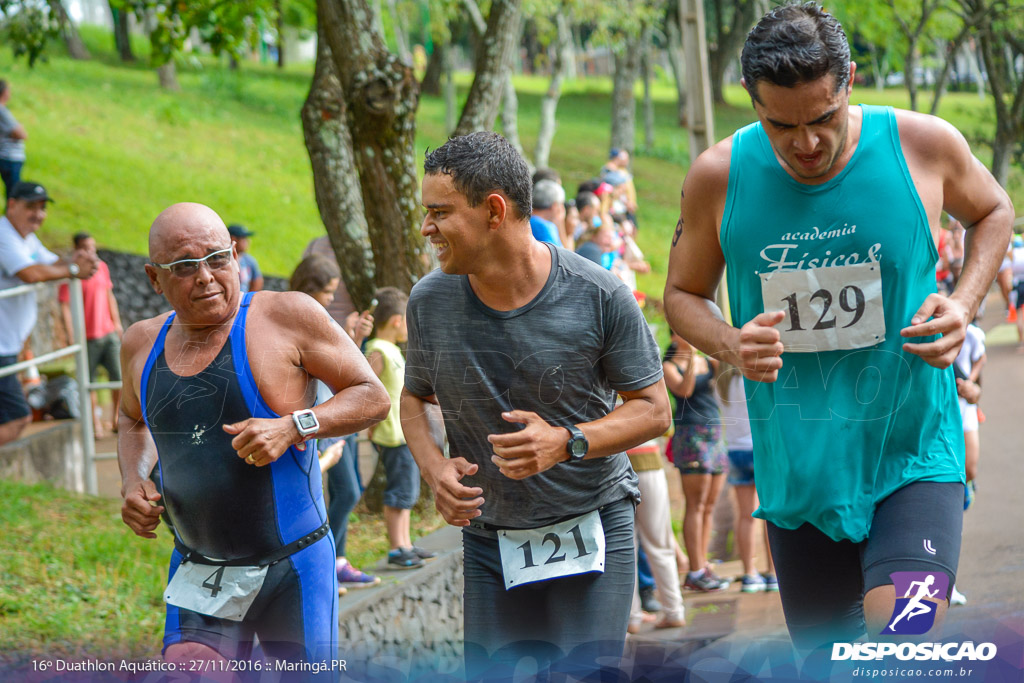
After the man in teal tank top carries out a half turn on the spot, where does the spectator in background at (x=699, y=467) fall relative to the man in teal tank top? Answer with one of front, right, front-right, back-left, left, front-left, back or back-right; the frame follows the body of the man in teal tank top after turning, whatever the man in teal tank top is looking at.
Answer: front

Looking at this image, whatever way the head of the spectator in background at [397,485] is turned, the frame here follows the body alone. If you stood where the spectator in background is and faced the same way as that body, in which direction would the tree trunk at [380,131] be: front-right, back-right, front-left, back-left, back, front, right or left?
left

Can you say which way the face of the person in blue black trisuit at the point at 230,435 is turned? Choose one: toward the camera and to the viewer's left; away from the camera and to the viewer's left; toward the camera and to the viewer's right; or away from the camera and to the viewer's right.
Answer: toward the camera and to the viewer's right

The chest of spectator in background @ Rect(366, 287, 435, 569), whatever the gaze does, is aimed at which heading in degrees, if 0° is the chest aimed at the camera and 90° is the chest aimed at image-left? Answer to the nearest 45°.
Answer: approximately 270°

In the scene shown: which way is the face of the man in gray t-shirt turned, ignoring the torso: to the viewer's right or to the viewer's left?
to the viewer's left

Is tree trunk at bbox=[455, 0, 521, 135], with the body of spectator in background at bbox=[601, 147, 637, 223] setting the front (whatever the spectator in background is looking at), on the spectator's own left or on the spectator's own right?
on the spectator's own right

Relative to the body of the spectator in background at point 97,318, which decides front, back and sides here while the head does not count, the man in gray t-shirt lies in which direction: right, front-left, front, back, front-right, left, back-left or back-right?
front-right

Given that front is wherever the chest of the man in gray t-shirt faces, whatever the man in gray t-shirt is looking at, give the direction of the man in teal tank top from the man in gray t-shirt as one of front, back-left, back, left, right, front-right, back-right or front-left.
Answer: left
